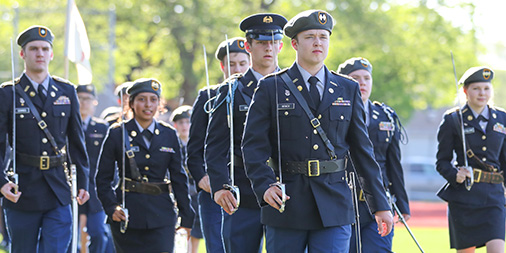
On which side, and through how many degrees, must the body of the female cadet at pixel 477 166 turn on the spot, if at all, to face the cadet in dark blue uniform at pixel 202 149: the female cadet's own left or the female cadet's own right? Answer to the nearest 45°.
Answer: approximately 90° to the female cadet's own right

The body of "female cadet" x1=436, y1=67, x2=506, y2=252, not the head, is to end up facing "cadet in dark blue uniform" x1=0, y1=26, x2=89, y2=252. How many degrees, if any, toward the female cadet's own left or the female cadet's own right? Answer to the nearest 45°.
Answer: approximately 90° to the female cadet's own right

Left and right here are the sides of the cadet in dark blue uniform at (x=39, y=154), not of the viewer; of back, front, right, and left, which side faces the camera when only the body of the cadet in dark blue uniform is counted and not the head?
front

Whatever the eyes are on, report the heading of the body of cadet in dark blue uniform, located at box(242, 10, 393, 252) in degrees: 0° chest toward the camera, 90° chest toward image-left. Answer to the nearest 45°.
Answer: approximately 0°

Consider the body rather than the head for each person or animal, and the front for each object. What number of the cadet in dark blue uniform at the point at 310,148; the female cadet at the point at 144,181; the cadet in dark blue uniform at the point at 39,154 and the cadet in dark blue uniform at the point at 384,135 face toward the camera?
4

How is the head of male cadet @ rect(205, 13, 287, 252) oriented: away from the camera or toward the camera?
toward the camera

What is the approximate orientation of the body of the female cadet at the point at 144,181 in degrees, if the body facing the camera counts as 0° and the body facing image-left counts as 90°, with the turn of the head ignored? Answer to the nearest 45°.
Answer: approximately 0°

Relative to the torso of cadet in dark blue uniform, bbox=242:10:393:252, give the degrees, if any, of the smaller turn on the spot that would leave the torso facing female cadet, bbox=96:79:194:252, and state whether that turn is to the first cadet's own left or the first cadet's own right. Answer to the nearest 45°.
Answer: approximately 135° to the first cadet's own right

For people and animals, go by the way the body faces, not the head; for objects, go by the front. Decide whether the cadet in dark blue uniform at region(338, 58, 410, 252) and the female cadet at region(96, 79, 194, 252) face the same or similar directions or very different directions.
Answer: same or similar directions

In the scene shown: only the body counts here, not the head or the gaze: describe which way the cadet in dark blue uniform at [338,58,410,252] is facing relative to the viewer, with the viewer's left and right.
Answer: facing the viewer

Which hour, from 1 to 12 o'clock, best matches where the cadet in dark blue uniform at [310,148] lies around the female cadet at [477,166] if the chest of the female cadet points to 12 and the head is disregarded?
The cadet in dark blue uniform is roughly at 2 o'clock from the female cadet.

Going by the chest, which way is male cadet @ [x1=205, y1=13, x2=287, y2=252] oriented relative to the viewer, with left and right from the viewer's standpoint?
facing the viewer and to the right of the viewer

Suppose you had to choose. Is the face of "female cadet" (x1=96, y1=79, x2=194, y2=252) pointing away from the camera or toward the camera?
toward the camera
